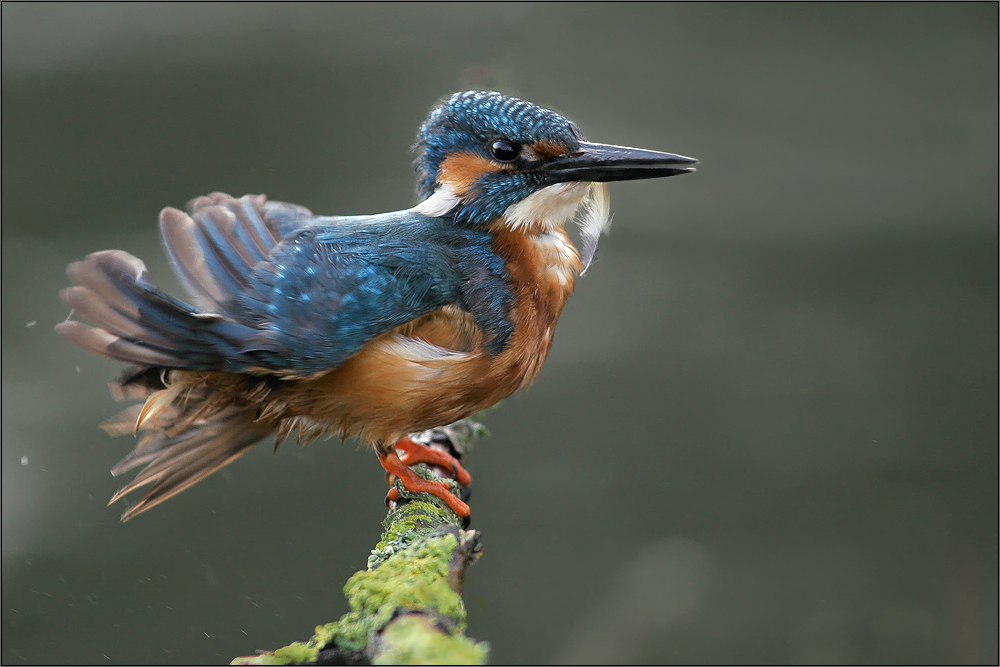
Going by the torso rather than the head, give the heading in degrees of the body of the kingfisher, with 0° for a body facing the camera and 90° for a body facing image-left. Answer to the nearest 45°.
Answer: approximately 270°
